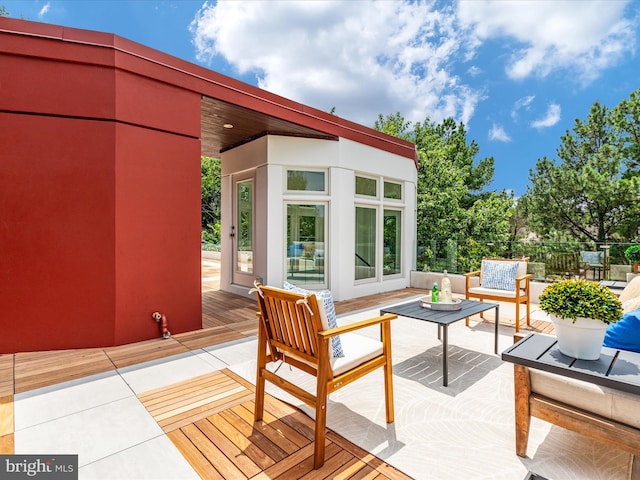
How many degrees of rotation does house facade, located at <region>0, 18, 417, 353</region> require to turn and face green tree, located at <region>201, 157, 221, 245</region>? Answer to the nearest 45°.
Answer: approximately 135° to its left

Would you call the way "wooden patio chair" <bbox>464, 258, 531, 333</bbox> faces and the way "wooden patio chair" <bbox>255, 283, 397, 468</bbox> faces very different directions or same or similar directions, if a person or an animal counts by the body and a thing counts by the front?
very different directions

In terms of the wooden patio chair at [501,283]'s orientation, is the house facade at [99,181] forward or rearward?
forward

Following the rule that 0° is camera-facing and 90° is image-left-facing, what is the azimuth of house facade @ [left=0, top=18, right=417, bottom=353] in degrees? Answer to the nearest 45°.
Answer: approximately 315°

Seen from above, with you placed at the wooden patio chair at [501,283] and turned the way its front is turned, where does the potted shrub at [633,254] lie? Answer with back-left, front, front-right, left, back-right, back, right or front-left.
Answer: back

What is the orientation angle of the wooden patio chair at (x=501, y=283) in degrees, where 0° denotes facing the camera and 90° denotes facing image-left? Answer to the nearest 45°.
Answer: approximately 45°

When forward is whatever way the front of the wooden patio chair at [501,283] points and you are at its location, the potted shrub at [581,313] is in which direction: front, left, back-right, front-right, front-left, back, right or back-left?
front-left

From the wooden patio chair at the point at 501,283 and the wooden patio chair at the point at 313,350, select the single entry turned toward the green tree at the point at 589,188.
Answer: the wooden patio chair at the point at 313,350

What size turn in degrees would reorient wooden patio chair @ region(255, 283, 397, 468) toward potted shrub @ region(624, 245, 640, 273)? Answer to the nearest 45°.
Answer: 0° — it already faces it

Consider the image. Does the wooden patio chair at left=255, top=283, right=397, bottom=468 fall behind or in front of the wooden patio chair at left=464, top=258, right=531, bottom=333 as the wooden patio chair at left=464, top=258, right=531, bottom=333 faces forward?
in front
